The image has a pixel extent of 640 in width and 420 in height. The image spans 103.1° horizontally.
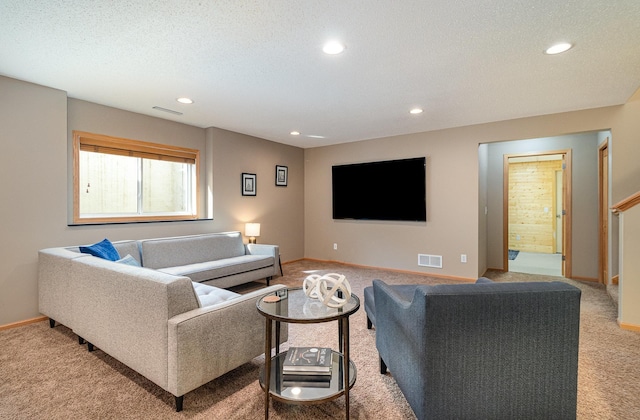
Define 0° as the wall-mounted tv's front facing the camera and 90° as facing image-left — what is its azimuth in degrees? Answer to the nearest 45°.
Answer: approximately 45°
